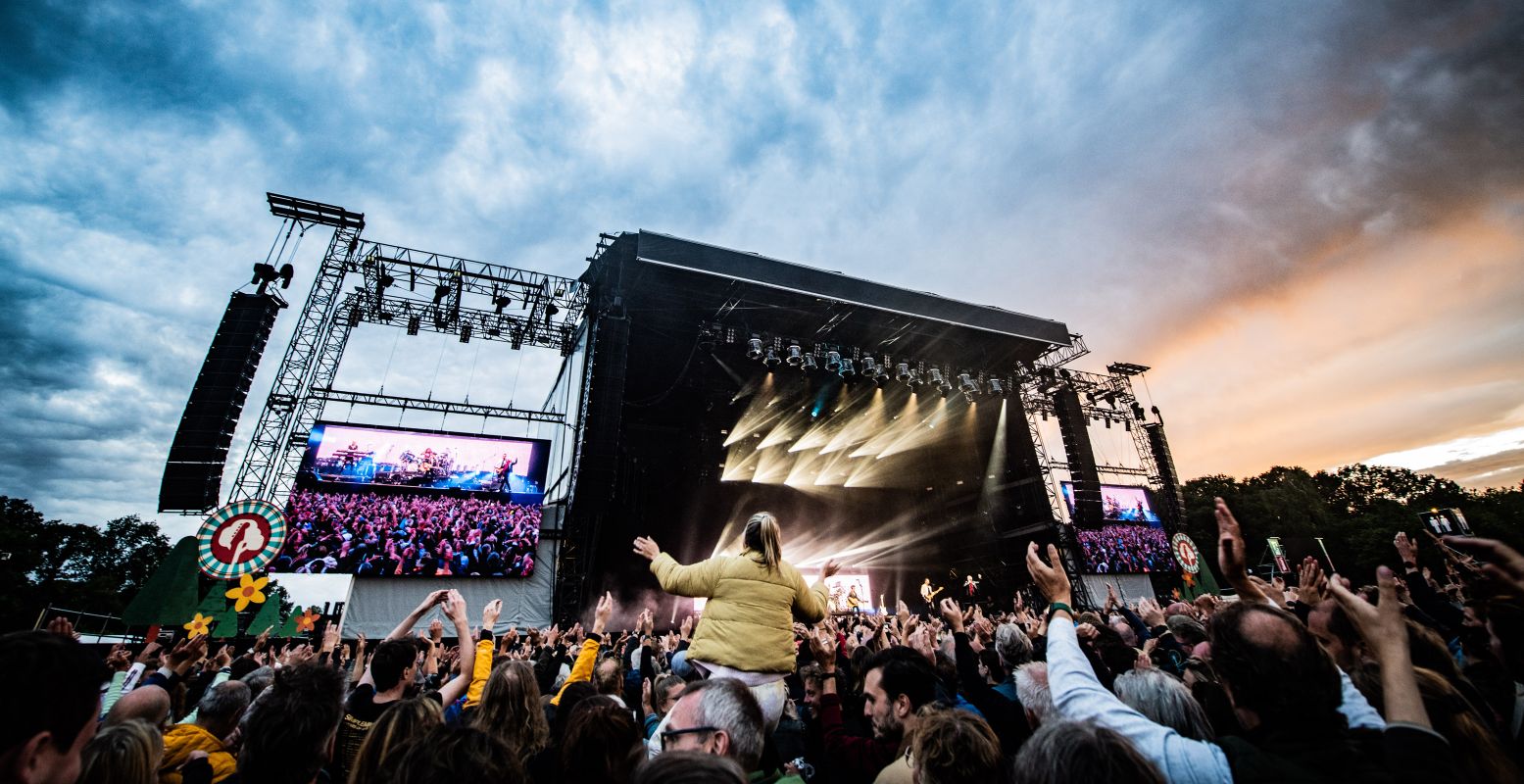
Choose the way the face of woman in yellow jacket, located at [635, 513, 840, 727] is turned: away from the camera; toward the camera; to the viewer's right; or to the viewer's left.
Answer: away from the camera

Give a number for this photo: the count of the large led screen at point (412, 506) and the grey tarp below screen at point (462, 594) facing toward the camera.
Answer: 2

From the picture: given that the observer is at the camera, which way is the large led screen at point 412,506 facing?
facing the viewer

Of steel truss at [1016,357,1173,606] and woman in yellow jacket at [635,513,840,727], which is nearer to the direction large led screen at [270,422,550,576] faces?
the woman in yellow jacket

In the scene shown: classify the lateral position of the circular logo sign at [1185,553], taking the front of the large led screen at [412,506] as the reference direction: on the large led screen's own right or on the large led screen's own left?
on the large led screen's own left

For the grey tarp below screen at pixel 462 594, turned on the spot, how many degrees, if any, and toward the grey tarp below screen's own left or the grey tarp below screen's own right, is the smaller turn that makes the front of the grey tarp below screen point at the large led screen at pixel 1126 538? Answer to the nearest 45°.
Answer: approximately 90° to the grey tarp below screen's own left

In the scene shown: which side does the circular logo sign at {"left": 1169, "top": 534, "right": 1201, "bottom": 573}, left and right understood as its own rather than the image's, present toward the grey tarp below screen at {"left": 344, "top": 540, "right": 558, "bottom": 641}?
right

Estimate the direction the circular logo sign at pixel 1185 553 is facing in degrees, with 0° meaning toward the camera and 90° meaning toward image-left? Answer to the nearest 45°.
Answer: approximately 315°

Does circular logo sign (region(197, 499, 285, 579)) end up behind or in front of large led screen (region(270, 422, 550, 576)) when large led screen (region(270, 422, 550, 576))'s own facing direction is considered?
in front
